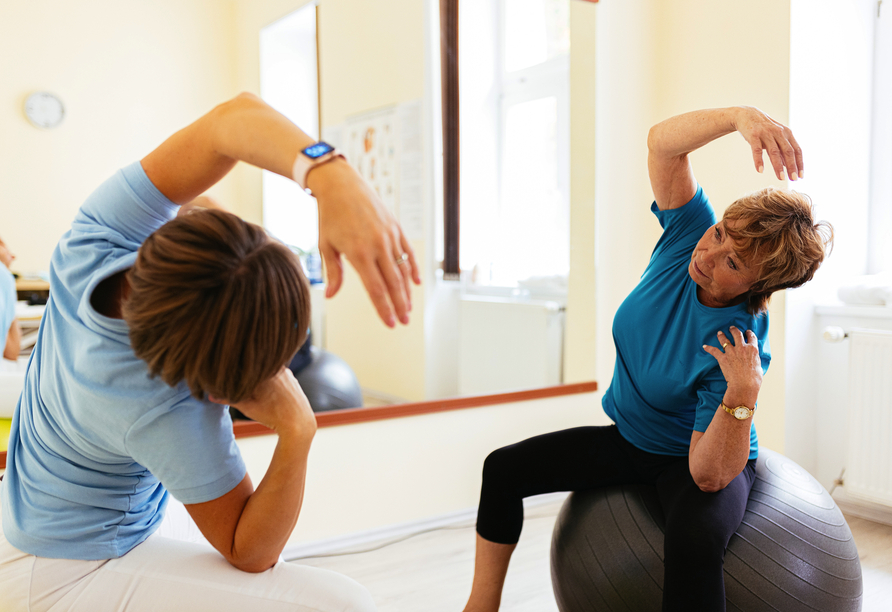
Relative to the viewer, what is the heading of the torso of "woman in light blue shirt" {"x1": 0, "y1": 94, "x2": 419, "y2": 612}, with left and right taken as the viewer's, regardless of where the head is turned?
facing away from the viewer and to the right of the viewer

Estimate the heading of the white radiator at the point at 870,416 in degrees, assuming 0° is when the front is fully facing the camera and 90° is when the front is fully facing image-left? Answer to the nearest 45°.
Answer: approximately 45°

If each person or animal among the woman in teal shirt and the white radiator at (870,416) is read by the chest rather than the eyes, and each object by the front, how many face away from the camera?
0

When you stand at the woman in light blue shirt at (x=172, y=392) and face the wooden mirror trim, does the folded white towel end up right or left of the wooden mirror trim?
right

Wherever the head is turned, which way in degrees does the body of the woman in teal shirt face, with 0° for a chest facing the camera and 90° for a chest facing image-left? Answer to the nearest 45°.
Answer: approximately 45°

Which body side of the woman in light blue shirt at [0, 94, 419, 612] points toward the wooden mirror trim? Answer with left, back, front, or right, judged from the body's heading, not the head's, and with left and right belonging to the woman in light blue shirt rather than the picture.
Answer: front

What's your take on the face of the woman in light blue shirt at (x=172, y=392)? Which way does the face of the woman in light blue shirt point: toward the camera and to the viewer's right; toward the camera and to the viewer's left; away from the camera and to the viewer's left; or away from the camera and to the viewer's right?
away from the camera and to the viewer's right
